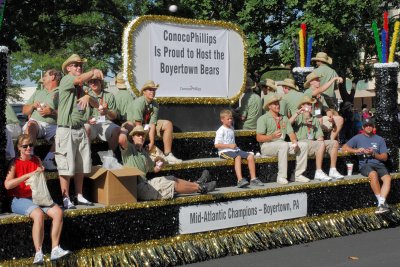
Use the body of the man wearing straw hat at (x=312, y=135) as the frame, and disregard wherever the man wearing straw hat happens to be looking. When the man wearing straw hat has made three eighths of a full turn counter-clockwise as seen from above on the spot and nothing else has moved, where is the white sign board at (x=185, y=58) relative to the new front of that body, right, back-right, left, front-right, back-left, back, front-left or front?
left

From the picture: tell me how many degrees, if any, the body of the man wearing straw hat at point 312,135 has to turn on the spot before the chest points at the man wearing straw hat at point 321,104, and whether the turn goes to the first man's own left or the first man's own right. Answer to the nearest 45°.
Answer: approximately 135° to the first man's own left

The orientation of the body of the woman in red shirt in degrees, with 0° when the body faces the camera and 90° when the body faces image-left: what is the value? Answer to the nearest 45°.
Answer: approximately 315°

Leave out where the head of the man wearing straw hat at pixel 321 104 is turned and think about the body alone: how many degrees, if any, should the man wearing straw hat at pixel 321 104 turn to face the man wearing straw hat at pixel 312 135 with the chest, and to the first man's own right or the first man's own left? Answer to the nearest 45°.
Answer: approximately 45° to the first man's own right

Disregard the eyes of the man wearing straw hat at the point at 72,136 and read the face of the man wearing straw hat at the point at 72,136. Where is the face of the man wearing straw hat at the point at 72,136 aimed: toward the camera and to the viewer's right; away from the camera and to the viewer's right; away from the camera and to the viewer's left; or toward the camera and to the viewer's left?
toward the camera and to the viewer's right

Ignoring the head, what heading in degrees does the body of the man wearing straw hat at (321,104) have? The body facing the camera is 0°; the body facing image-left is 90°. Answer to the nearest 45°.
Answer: approximately 315°

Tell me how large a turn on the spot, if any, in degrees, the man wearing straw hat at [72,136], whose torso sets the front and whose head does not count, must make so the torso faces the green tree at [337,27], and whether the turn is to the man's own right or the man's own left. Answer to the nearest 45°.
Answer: approximately 90° to the man's own left

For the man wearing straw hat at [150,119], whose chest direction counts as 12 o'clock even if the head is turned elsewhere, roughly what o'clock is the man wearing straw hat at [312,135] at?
the man wearing straw hat at [312,135] is roughly at 10 o'clock from the man wearing straw hat at [150,119].

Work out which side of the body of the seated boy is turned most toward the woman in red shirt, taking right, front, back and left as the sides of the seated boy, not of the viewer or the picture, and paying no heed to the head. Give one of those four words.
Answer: right

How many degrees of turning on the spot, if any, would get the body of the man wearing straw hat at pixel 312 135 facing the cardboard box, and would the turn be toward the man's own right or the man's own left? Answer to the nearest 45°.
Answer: approximately 90° to the man's own right

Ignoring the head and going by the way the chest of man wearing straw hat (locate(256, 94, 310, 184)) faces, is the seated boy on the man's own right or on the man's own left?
on the man's own right

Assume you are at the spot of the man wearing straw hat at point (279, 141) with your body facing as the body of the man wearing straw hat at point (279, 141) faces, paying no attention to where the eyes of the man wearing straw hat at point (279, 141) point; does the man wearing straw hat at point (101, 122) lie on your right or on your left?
on your right

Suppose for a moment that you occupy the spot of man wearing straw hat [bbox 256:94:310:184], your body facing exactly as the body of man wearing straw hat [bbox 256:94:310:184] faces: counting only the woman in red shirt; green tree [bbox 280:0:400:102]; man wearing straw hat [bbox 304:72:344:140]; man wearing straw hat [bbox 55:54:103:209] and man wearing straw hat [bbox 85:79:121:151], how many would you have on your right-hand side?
3

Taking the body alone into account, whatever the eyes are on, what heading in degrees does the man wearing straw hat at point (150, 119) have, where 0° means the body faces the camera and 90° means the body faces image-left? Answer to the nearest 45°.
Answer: approximately 315°

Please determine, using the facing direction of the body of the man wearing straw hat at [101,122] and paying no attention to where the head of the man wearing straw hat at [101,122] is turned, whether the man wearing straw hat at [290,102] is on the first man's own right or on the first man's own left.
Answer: on the first man's own left
